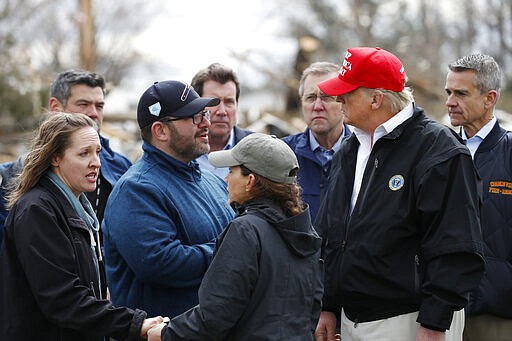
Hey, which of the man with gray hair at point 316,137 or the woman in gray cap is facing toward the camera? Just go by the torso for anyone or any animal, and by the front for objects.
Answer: the man with gray hair

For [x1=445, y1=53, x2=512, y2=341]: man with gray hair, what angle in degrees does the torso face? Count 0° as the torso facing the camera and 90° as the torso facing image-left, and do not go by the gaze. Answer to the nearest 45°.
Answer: approximately 45°

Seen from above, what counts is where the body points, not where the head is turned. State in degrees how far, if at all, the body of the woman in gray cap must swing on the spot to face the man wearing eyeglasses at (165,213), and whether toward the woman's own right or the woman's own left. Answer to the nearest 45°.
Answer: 0° — they already face them

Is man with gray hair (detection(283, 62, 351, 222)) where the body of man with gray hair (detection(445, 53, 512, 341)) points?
no

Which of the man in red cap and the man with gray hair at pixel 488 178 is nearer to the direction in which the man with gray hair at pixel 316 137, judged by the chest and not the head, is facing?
the man in red cap

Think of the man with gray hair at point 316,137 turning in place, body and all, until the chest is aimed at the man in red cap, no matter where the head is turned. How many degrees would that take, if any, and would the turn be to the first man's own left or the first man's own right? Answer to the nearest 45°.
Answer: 0° — they already face them

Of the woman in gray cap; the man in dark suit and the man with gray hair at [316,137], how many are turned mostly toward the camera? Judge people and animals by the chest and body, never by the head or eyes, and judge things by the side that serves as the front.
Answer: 2

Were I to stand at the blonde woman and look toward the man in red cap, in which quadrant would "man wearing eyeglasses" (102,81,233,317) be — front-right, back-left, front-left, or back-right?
front-left

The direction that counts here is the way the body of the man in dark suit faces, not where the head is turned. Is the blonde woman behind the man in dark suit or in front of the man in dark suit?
in front

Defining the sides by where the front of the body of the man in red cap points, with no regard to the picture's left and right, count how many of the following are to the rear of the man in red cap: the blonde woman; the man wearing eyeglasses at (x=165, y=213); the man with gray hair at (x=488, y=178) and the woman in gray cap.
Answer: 1

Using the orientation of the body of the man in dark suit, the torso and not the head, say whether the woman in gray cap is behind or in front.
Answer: in front

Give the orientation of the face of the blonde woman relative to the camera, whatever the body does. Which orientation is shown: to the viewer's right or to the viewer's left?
to the viewer's right

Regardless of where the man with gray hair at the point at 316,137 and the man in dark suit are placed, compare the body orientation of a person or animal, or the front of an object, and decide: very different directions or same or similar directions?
same or similar directions

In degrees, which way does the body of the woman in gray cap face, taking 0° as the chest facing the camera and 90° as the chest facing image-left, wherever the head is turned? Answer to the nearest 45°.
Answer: approximately 135°

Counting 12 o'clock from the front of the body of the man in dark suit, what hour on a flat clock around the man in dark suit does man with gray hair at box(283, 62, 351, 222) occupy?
The man with gray hair is roughly at 10 o'clock from the man in dark suit.

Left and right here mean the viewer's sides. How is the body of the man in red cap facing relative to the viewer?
facing the viewer and to the left of the viewer

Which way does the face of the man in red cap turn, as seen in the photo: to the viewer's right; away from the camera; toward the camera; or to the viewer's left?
to the viewer's left

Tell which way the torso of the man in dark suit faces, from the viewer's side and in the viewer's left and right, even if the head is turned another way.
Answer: facing the viewer
